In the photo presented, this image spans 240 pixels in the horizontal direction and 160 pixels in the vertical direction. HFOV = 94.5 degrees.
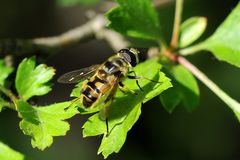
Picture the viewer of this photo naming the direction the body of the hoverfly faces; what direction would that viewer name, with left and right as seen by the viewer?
facing away from the viewer and to the right of the viewer

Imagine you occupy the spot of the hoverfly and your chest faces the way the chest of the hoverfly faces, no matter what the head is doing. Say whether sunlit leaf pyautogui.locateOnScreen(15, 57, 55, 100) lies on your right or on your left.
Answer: on your left

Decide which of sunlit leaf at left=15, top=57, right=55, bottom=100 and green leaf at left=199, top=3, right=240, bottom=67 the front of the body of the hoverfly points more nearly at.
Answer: the green leaf

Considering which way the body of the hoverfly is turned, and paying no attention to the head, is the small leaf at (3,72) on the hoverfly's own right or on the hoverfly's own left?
on the hoverfly's own left

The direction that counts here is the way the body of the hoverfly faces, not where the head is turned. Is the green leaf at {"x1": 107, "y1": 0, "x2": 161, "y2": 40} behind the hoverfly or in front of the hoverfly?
in front
